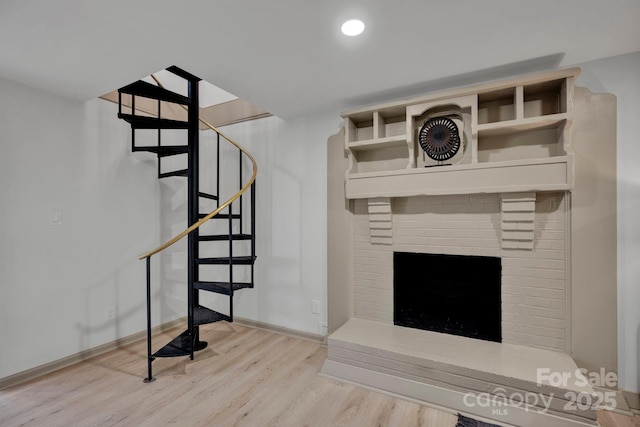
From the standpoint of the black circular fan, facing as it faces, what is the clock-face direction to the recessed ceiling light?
The recessed ceiling light is roughly at 1 o'clock from the black circular fan.

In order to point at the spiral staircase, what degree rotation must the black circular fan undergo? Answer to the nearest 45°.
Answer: approximately 90° to its right

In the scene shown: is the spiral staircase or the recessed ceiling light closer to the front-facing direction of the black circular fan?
the recessed ceiling light

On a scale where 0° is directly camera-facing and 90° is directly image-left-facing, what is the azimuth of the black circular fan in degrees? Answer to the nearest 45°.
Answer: approximately 0°
